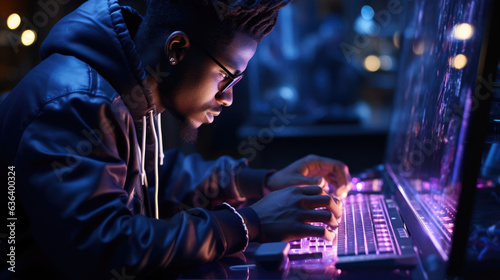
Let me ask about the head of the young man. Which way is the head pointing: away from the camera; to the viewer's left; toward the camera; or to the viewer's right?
to the viewer's right

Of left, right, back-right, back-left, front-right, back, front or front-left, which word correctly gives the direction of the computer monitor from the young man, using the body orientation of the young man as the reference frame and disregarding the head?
front

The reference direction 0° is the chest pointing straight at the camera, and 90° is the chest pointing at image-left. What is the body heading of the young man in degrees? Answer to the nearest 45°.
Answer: approximately 270°
